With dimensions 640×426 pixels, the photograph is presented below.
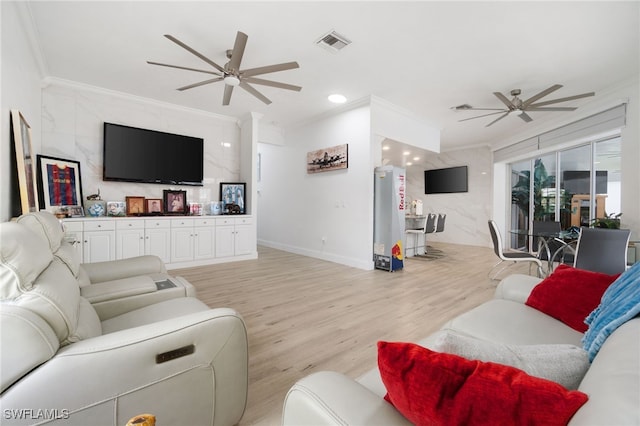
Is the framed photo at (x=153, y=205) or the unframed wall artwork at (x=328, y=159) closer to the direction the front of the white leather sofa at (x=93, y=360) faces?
the unframed wall artwork

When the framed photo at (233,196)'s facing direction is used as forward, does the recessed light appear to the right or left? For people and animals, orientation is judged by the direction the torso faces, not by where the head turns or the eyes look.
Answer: on its left

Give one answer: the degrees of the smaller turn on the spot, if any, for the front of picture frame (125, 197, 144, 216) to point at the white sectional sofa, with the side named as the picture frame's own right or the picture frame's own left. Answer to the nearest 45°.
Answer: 0° — it already faces it

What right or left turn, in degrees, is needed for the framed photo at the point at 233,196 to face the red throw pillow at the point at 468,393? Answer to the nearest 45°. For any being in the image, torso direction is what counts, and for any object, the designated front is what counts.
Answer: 0° — it already faces it

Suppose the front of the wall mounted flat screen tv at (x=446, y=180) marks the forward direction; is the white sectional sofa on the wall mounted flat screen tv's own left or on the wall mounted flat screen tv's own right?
on the wall mounted flat screen tv's own left

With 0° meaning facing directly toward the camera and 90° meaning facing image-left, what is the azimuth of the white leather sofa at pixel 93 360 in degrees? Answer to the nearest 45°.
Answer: approximately 270°

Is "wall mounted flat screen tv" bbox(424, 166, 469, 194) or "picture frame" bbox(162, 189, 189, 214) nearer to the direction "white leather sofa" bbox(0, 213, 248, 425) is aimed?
the wall mounted flat screen tv
